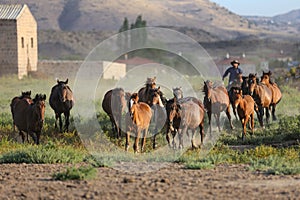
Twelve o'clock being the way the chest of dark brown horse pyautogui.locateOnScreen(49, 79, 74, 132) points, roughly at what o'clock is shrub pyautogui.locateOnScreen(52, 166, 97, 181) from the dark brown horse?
The shrub is roughly at 12 o'clock from the dark brown horse.

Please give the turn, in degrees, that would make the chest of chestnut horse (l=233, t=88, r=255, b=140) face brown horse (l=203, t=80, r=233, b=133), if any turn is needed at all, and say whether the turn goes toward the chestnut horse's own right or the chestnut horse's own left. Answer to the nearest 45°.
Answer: approximately 90° to the chestnut horse's own right

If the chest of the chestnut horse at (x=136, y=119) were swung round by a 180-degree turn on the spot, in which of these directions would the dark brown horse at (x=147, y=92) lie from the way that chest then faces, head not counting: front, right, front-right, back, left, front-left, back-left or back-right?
front-left

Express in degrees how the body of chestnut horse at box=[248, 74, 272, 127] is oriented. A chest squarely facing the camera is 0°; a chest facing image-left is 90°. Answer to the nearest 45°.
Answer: approximately 45°

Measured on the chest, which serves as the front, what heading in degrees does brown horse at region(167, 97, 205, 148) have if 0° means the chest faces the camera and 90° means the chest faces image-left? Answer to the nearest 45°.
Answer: approximately 45°
